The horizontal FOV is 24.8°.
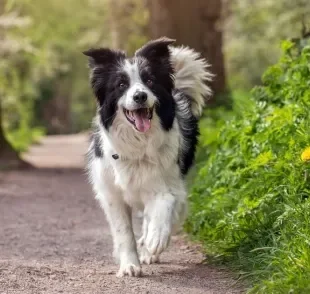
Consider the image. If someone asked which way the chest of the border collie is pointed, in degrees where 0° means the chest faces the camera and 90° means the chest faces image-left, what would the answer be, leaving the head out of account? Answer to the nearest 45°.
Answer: approximately 0°

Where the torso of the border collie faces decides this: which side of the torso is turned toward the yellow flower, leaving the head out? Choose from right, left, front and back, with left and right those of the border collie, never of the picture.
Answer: left

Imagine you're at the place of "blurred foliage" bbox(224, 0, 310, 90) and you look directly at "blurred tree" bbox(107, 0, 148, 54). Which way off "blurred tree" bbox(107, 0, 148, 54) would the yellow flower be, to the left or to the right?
left

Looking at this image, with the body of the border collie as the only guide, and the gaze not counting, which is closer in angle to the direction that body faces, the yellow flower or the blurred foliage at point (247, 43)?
the yellow flower

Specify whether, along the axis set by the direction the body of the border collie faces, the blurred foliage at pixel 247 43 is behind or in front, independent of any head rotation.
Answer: behind

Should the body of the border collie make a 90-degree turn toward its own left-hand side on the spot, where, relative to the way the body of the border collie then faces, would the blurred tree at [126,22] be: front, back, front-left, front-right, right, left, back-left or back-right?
left
